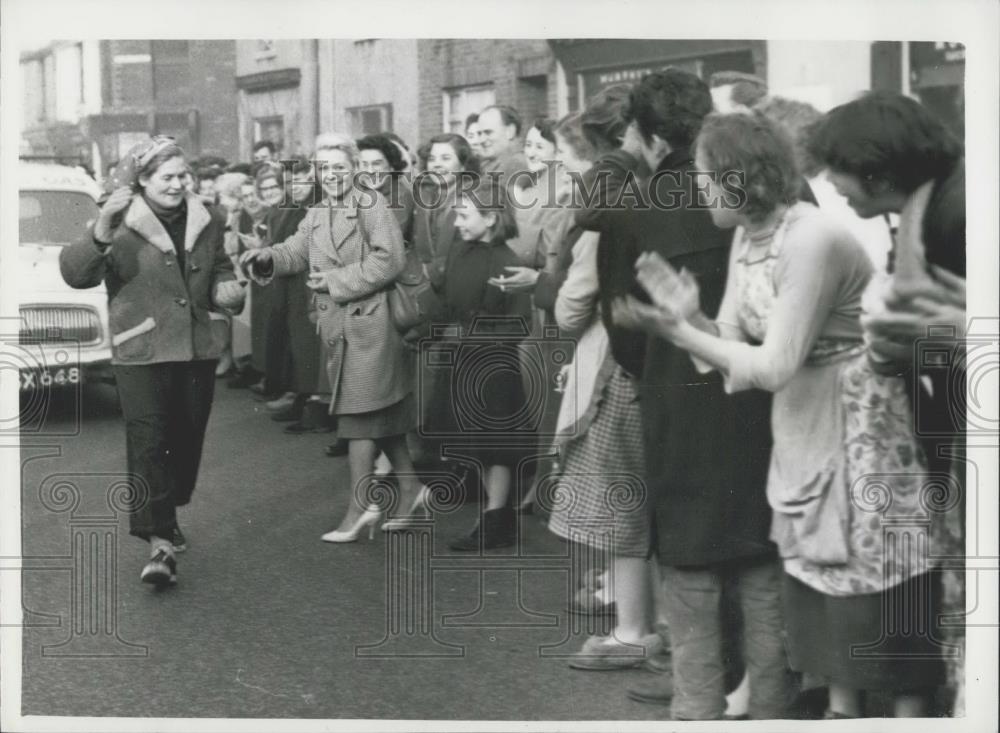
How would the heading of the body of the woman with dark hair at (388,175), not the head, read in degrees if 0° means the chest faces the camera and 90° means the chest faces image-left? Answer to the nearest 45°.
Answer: approximately 45°

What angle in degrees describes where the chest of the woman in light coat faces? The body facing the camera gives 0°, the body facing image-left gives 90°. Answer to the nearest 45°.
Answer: approximately 45°

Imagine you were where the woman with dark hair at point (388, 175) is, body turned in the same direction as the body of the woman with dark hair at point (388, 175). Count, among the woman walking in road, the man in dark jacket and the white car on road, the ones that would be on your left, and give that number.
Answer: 1

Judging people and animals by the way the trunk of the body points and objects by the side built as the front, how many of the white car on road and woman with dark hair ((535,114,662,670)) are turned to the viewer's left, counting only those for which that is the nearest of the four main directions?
1

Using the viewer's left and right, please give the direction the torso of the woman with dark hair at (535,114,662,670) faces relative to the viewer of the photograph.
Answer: facing to the left of the viewer

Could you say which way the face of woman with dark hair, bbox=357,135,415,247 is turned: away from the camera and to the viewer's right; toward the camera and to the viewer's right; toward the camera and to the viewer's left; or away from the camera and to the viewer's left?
toward the camera and to the viewer's left

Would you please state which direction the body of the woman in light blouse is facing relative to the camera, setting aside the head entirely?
to the viewer's left

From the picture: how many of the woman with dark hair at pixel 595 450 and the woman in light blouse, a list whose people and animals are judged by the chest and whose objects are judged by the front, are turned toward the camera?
0

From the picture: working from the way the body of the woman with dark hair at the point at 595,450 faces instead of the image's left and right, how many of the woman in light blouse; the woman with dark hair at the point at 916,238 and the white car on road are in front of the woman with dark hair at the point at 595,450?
1

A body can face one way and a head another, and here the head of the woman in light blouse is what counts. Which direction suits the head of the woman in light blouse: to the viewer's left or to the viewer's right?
to the viewer's left

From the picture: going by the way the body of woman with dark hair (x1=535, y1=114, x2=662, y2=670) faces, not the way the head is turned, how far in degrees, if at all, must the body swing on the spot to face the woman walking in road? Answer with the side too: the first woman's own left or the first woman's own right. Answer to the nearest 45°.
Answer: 0° — they already face them

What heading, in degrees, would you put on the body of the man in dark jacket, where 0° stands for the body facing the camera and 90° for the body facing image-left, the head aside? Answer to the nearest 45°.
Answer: approximately 135°
